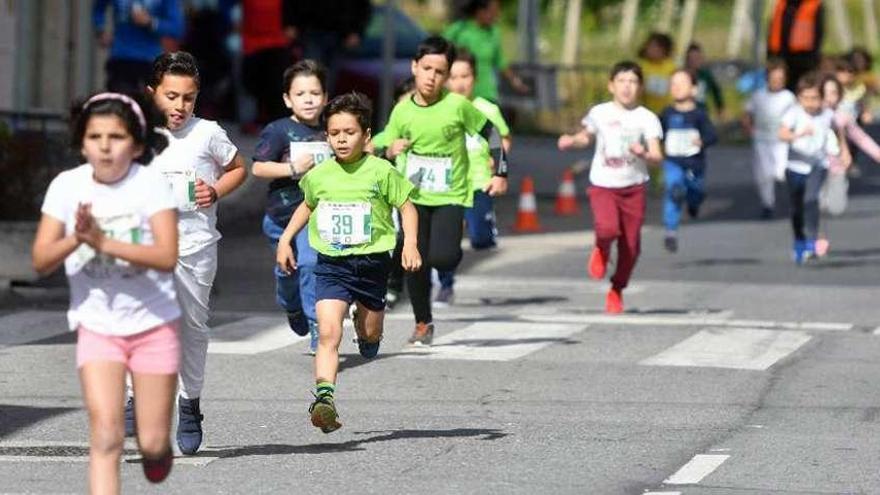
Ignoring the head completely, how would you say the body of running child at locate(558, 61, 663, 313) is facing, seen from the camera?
toward the camera

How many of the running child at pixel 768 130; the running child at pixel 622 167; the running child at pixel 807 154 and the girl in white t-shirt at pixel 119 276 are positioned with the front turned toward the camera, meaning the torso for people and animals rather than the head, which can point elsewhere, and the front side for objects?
4

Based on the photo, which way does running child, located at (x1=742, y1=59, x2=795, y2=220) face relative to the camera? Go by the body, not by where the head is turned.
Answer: toward the camera

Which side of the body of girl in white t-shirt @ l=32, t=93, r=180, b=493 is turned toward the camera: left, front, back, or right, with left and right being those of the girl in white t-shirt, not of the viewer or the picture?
front

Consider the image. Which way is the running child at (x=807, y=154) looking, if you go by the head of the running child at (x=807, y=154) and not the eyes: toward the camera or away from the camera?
toward the camera

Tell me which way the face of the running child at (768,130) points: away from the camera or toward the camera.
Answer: toward the camera

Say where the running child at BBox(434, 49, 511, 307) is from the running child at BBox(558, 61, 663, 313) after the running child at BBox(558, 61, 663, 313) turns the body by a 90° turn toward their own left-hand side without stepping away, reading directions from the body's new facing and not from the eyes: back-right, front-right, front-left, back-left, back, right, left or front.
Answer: back

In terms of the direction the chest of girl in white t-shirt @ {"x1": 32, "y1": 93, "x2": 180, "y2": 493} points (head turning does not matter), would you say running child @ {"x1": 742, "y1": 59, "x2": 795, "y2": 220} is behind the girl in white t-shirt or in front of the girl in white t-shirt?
behind

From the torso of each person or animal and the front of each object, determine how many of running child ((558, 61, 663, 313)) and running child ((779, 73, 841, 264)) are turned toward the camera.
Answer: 2

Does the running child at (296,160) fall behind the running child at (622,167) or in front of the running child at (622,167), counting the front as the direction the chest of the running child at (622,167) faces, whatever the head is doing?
in front

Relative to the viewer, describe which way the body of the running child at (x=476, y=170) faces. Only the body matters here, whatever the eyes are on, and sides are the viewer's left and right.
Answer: facing the viewer and to the left of the viewer
